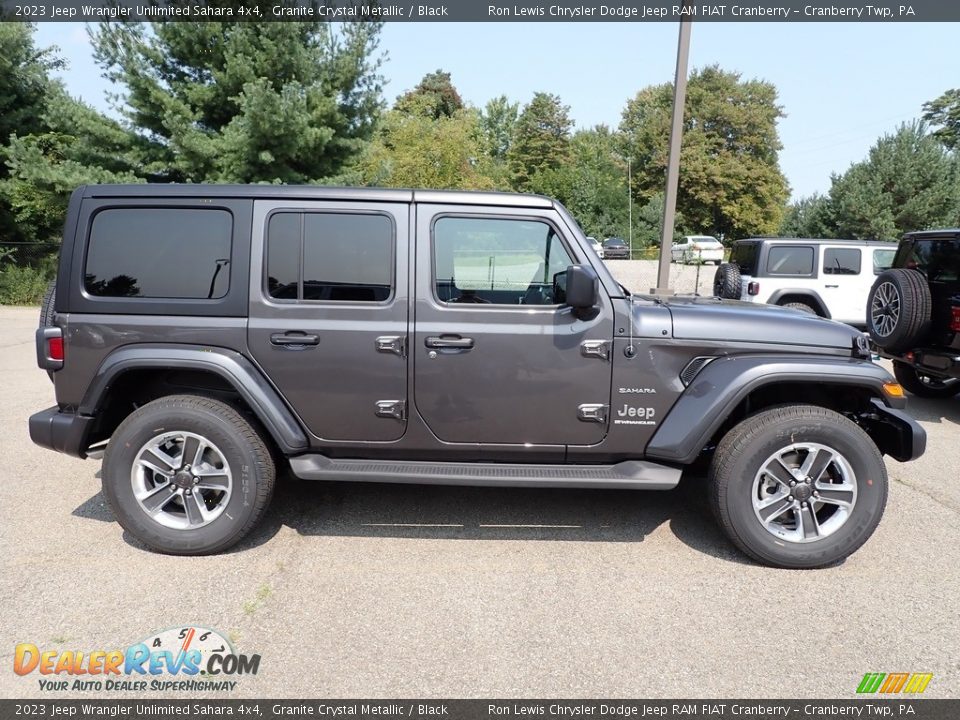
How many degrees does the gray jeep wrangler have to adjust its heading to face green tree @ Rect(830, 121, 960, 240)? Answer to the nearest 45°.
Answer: approximately 45° to its left

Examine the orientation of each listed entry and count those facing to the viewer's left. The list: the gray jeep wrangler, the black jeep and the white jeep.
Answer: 0

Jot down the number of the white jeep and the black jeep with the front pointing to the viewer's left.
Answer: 0

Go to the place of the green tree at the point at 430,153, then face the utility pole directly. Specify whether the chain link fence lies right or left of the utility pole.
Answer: right

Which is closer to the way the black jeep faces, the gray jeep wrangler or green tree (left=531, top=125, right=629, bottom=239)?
the green tree

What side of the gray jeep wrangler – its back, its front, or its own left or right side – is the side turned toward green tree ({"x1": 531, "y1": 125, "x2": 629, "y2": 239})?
left

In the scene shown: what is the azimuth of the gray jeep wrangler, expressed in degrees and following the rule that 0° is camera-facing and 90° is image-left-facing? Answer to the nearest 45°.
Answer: approximately 270°

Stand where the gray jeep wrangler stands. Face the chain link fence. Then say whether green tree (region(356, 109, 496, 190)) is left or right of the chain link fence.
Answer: right

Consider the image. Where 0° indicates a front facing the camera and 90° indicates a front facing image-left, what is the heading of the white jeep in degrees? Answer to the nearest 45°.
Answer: approximately 225°

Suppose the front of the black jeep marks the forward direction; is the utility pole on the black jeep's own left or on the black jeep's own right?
on the black jeep's own left

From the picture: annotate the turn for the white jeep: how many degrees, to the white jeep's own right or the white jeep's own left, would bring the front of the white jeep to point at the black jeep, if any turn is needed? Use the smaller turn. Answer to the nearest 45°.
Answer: approximately 135° to the white jeep's own right

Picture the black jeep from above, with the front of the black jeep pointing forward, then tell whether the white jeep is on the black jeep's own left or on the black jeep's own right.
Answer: on the black jeep's own left

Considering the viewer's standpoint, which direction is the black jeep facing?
facing away from the viewer and to the right of the viewer

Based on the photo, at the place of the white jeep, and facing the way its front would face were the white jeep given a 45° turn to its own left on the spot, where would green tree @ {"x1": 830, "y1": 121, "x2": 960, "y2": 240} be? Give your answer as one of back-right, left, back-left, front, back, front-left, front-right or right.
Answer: front
